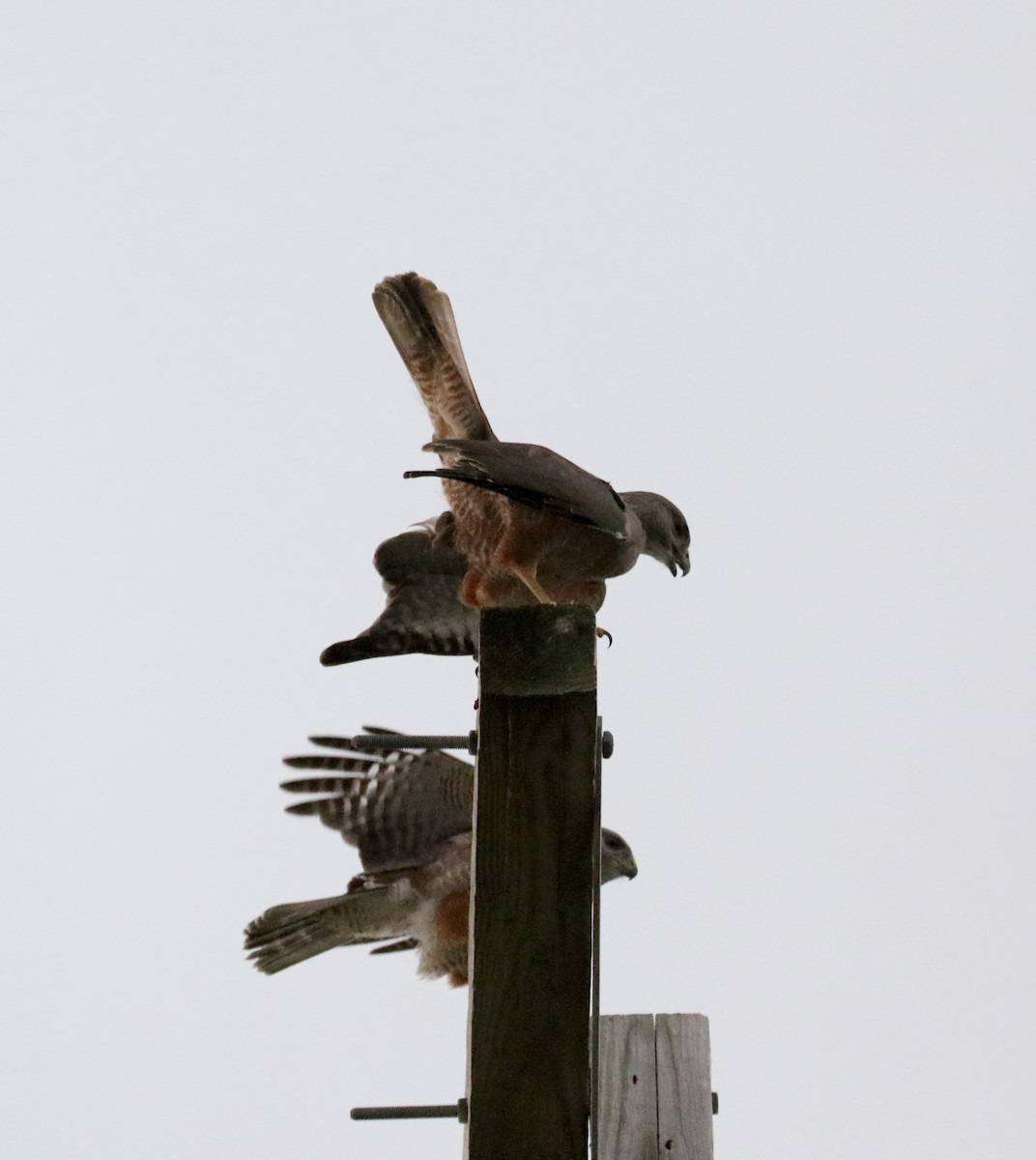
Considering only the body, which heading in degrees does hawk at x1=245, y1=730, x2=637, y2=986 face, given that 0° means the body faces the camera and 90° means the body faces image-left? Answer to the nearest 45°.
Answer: approximately 270°

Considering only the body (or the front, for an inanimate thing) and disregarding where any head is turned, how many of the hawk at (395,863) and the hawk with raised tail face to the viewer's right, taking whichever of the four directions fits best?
2

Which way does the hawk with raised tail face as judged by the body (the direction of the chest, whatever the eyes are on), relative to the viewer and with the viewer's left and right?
facing to the right of the viewer
